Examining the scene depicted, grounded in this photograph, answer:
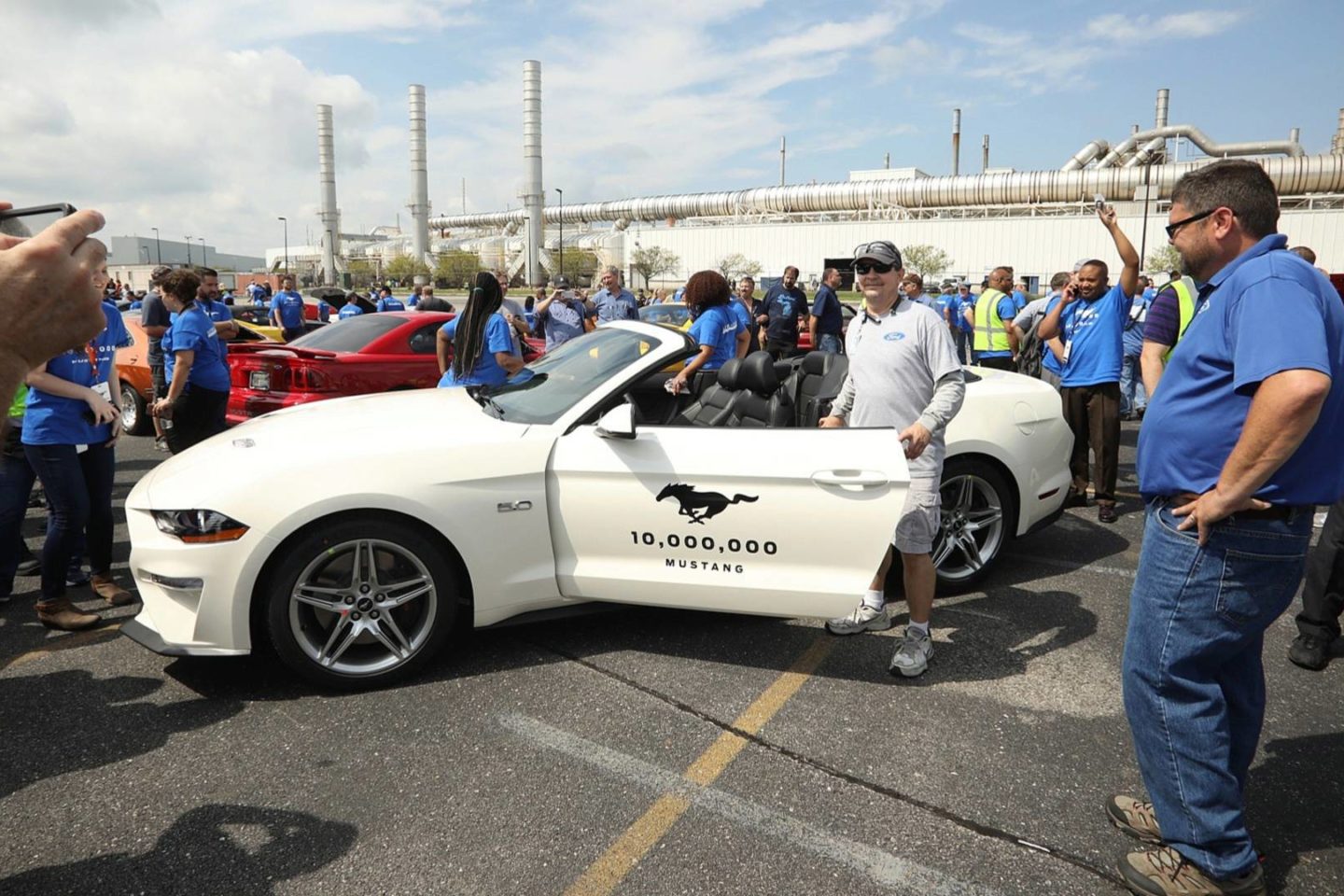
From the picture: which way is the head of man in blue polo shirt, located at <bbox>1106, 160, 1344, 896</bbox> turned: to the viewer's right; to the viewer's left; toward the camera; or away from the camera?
to the viewer's left

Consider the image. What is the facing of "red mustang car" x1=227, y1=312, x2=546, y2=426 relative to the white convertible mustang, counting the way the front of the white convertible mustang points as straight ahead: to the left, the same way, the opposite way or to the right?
the opposite way

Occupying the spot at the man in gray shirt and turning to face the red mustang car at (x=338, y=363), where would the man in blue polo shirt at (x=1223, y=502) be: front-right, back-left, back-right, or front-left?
back-left

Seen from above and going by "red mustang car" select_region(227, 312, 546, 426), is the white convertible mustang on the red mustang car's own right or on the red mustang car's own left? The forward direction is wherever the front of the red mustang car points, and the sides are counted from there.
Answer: on the red mustang car's own right

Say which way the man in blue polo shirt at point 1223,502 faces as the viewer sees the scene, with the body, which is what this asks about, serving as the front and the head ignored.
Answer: to the viewer's left

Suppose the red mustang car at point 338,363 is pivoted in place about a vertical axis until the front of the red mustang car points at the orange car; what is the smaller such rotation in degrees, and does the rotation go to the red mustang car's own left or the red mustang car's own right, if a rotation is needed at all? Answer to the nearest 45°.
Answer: approximately 90° to the red mustang car's own left

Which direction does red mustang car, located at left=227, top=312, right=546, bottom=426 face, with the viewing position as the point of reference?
facing away from the viewer and to the right of the viewer

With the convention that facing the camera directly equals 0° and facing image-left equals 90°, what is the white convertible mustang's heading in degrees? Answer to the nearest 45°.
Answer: approximately 45°

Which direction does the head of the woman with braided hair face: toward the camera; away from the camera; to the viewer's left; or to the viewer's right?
away from the camera
